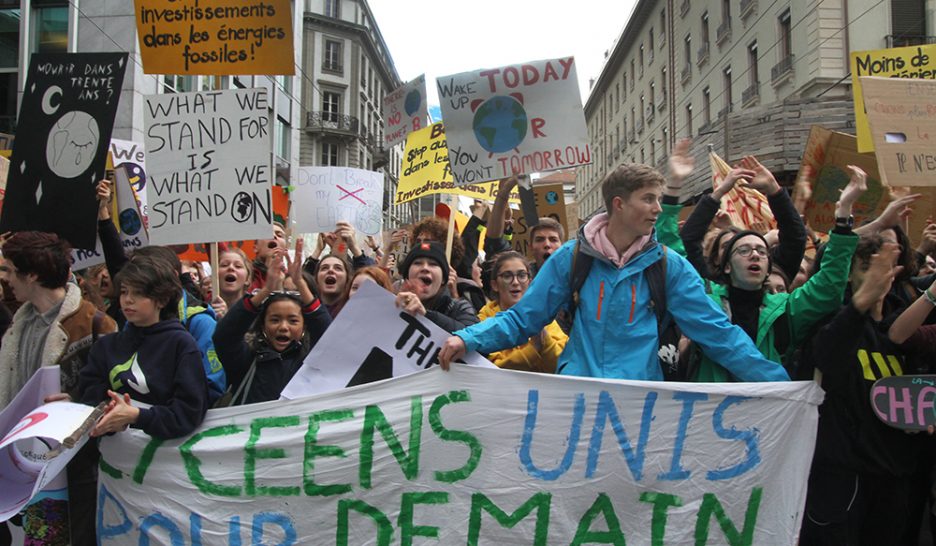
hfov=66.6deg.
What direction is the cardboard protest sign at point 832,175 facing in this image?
toward the camera

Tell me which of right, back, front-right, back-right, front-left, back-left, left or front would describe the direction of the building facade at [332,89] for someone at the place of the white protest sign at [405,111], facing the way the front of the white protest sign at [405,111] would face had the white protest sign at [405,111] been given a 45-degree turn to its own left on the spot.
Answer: back

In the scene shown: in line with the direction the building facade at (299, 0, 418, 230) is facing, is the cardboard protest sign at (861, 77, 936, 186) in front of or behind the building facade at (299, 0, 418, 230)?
in front

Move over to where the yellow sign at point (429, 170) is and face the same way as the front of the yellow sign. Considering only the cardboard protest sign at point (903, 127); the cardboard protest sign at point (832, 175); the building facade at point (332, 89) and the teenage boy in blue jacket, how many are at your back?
1

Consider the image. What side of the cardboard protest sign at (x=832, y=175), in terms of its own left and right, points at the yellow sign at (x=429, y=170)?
right

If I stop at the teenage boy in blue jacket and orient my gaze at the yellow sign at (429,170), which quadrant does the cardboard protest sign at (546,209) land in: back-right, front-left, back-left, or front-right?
front-right

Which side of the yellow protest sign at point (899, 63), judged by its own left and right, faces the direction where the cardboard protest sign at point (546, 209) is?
right

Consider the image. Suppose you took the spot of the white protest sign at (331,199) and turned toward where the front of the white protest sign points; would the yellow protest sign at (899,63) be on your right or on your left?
on your left

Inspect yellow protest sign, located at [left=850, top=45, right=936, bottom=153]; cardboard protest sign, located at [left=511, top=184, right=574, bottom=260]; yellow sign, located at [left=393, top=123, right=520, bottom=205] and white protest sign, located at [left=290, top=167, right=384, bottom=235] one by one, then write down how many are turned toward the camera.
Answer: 4

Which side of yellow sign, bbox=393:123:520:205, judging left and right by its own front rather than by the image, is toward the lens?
front

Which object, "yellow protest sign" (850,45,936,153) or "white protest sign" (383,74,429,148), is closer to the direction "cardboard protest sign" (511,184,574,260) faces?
the yellow protest sign

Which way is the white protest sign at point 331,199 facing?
toward the camera

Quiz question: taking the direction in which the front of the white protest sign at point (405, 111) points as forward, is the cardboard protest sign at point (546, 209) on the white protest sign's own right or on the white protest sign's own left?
on the white protest sign's own left

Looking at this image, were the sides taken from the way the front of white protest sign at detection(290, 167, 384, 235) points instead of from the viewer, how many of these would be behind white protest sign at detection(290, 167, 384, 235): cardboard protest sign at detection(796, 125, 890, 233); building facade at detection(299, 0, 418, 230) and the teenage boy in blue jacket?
1

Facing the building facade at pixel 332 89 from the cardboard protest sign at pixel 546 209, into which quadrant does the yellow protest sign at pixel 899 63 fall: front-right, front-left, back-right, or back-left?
back-right

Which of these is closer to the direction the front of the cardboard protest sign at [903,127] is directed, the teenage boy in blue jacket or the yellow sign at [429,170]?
the teenage boy in blue jacket
